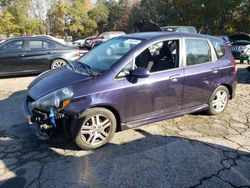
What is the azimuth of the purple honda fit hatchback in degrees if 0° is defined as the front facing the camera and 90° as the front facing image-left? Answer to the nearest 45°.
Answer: approximately 45°
